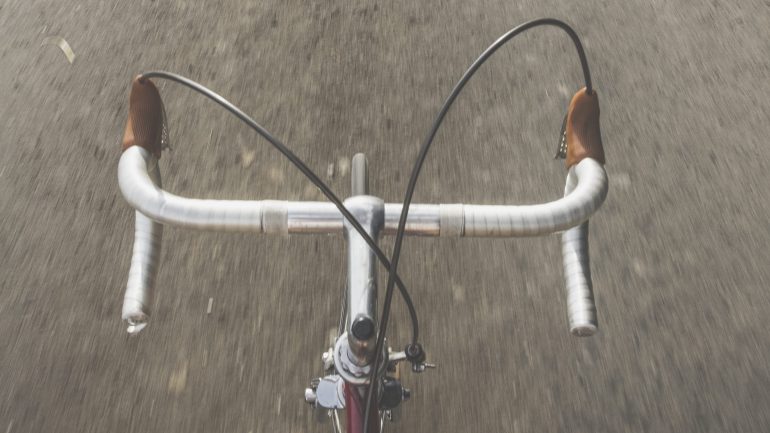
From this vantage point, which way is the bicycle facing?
away from the camera
